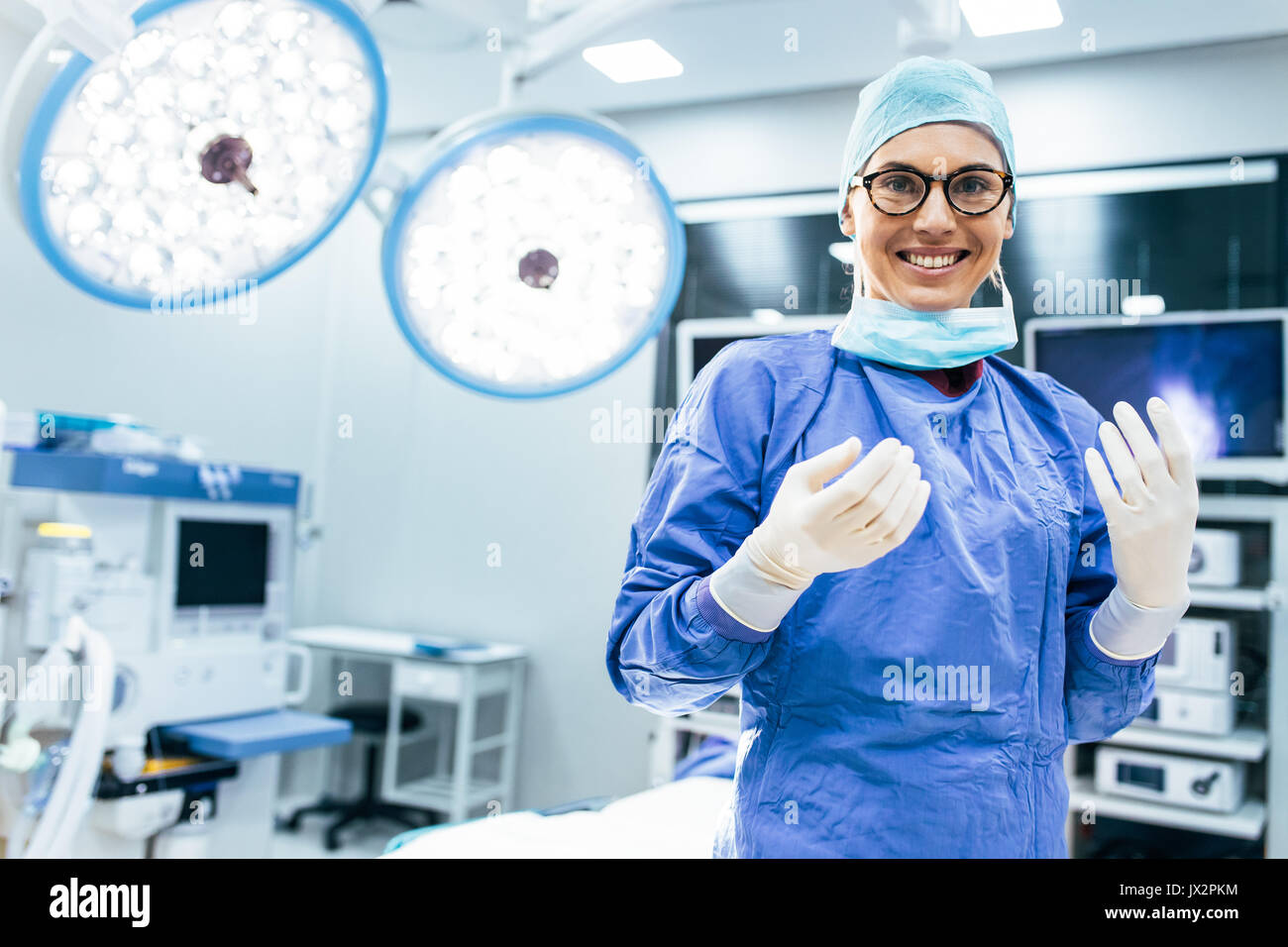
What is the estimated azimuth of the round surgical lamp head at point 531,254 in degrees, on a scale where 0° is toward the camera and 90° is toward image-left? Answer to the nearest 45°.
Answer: approximately 0°

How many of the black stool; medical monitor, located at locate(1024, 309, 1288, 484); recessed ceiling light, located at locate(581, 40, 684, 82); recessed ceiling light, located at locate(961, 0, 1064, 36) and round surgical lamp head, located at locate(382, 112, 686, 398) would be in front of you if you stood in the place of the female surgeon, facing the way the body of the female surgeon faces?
0

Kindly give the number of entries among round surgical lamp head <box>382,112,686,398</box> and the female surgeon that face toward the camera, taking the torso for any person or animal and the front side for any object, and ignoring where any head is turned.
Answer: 2

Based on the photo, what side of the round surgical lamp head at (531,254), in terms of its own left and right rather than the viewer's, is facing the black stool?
back

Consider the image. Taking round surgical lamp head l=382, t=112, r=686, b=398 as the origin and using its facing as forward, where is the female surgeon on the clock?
The female surgeon is roughly at 11 o'clock from the round surgical lamp head.

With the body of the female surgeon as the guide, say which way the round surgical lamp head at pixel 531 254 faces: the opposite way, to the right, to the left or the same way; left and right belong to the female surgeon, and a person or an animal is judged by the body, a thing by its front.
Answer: the same way

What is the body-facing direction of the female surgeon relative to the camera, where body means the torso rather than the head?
toward the camera

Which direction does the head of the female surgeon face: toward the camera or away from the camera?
toward the camera

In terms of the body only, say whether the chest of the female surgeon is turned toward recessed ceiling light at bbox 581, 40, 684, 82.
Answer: no

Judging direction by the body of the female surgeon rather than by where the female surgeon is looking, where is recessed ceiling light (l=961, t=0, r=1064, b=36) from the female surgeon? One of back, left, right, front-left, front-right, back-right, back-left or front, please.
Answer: back

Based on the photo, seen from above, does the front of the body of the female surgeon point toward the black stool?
no

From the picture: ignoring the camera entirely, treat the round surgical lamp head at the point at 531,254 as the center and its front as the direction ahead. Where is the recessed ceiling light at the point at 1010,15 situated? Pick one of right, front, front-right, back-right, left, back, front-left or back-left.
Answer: back-left

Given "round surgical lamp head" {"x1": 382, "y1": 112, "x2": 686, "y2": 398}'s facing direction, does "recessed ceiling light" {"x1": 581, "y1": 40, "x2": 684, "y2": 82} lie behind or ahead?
behind

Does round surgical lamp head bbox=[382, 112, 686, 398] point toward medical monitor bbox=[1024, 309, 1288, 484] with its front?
no
